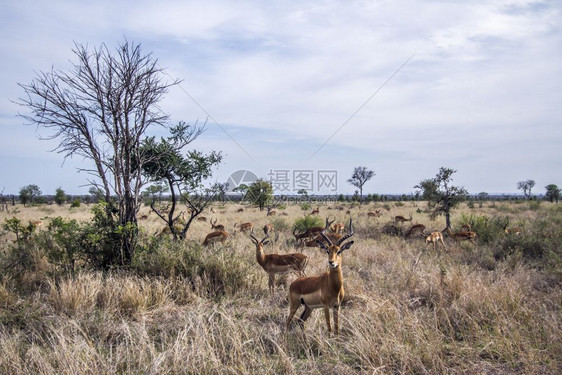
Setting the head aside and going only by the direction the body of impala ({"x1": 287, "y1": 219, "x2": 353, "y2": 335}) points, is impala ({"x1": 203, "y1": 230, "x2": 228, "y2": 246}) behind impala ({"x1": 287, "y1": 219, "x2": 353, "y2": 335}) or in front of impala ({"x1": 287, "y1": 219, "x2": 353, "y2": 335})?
behind

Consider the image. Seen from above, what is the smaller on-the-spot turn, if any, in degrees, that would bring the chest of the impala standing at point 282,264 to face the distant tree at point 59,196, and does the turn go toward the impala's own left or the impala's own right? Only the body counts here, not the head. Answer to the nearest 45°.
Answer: approximately 45° to the impala's own right

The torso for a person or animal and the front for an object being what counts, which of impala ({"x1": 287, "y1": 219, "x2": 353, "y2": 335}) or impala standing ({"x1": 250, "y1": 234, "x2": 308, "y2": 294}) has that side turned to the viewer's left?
the impala standing

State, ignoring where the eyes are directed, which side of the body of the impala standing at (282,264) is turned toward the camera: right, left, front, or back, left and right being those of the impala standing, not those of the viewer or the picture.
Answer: left

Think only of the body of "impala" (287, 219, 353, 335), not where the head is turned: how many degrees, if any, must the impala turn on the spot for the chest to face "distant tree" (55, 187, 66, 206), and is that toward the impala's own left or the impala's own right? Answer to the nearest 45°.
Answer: approximately 180°

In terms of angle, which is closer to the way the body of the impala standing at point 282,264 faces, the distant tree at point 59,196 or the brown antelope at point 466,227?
the distant tree

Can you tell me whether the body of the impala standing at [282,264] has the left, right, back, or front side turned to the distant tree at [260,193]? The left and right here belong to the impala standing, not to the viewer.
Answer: right

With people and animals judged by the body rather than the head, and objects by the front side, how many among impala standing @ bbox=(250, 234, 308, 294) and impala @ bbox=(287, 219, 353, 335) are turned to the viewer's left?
1

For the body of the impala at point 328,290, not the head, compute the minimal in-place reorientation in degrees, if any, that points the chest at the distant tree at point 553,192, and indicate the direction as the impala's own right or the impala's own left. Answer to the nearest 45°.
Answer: approximately 90° to the impala's own left

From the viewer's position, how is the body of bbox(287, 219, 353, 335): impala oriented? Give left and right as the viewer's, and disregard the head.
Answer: facing the viewer and to the right of the viewer

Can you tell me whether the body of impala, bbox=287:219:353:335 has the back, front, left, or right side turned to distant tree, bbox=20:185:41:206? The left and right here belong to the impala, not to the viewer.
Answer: back
